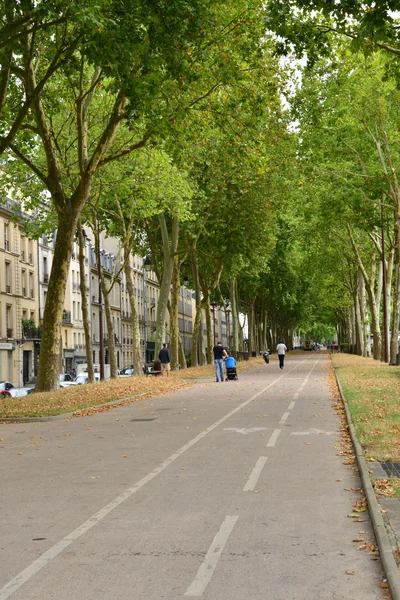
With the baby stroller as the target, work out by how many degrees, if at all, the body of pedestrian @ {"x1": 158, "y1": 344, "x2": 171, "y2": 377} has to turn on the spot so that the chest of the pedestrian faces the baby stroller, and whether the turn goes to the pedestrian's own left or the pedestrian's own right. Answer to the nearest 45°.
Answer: approximately 135° to the pedestrian's own right

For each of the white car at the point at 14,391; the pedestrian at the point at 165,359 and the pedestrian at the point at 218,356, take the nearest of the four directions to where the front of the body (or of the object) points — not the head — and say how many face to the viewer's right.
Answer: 1

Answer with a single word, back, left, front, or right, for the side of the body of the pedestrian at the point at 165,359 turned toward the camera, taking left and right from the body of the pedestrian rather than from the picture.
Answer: back

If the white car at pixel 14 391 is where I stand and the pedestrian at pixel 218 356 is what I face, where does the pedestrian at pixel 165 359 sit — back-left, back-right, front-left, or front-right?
front-left

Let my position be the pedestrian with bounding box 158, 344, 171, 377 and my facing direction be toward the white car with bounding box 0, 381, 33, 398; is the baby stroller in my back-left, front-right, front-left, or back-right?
back-left

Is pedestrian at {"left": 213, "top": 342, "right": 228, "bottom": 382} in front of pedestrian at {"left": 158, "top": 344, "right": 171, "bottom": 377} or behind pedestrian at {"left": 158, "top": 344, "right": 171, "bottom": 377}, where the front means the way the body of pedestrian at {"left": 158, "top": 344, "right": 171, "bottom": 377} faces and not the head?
behind

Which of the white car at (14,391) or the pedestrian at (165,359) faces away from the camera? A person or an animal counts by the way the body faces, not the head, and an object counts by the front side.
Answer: the pedestrian

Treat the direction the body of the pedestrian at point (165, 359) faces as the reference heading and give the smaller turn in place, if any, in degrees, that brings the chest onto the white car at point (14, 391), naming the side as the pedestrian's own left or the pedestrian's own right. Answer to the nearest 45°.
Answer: approximately 90° to the pedestrian's own left
